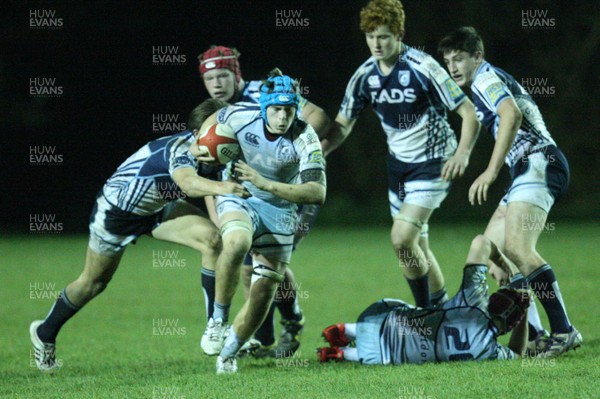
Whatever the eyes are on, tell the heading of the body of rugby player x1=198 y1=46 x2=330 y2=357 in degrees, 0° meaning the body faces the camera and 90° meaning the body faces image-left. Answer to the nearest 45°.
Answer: approximately 45°

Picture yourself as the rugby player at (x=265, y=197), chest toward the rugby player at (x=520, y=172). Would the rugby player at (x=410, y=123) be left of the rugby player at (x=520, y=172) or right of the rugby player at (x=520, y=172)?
left

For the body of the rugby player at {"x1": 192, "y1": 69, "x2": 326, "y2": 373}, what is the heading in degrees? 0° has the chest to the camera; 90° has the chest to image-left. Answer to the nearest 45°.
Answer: approximately 0°

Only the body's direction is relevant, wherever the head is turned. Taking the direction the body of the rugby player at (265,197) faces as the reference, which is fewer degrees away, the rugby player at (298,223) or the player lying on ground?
the player lying on ground

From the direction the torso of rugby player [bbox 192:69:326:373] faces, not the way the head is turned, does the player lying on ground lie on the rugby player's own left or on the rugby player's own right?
on the rugby player's own left

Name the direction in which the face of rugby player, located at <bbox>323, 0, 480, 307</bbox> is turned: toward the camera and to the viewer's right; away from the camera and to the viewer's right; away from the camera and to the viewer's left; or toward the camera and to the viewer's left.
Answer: toward the camera and to the viewer's left

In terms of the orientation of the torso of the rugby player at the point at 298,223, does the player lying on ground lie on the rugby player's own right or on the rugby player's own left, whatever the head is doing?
on the rugby player's own left

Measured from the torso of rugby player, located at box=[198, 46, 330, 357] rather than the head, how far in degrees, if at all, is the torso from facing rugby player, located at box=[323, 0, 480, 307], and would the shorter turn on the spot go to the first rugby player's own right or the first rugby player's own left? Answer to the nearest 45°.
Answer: approximately 135° to the first rugby player's own left

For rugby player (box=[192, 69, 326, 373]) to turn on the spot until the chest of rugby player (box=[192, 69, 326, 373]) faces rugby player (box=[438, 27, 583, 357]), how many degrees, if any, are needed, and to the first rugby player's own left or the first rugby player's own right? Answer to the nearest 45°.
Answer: approximately 90° to the first rugby player's own left

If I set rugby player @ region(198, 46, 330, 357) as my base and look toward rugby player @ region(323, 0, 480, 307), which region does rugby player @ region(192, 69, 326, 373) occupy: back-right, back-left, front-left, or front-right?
back-right

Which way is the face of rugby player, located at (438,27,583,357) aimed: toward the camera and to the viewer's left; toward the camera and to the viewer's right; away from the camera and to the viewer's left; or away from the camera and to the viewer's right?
toward the camera and to the viewer's left

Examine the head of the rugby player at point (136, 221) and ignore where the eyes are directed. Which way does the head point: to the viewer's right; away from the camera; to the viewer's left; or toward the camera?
to the viewer's right

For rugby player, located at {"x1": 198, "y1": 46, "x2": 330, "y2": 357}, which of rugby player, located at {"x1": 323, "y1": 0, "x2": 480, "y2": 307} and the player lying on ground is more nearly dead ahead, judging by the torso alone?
the player lying on ground

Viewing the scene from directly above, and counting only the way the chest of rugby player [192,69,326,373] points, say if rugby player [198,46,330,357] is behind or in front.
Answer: behind

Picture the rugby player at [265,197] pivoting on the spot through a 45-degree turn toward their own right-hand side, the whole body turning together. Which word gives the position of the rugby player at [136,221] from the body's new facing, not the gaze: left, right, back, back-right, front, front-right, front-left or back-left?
right

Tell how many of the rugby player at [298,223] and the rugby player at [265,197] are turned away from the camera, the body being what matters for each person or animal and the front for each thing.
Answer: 0
